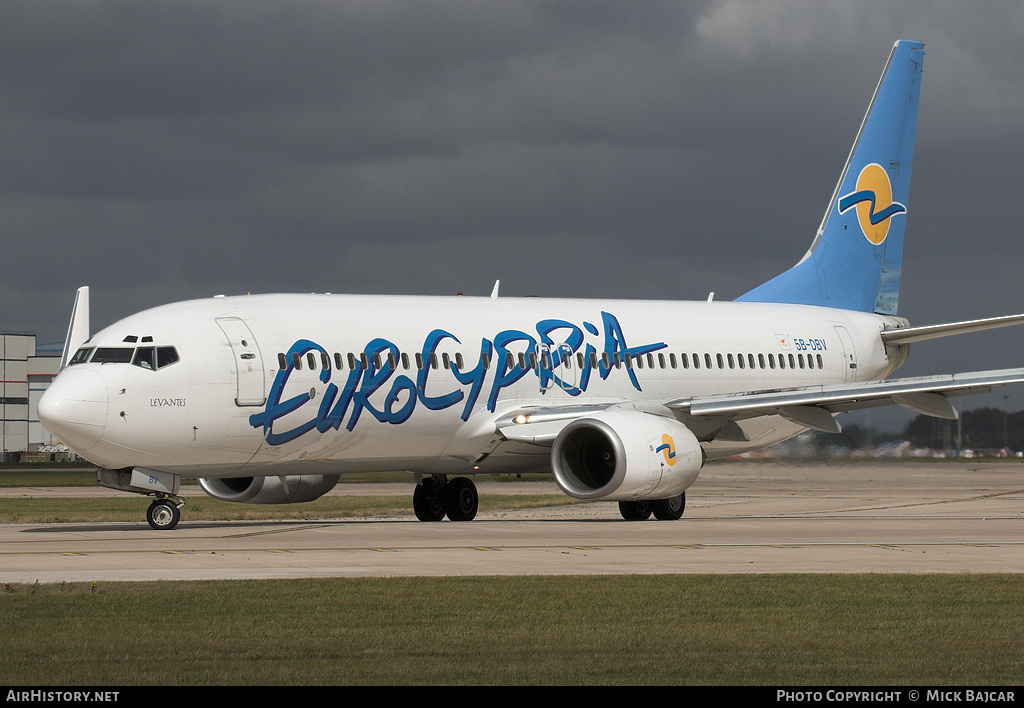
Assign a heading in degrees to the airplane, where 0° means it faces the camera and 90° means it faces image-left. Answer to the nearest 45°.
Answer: approximately 45°
